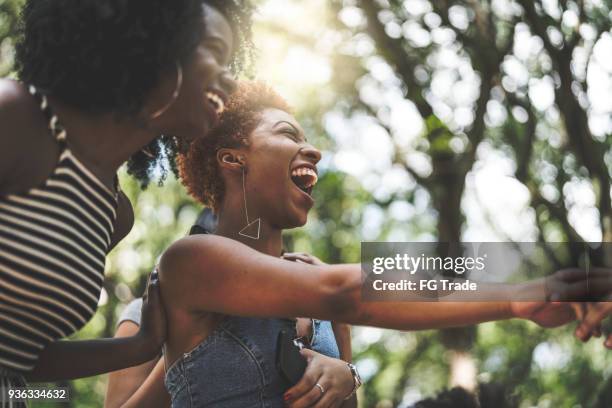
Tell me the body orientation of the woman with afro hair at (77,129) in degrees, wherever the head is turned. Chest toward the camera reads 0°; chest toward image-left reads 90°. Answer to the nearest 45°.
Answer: approximately 270°

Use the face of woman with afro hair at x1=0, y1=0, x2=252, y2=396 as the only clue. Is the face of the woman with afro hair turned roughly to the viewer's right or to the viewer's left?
to the viewer's right

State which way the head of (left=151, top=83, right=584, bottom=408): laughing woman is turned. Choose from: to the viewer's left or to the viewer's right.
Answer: to the viewer's right
